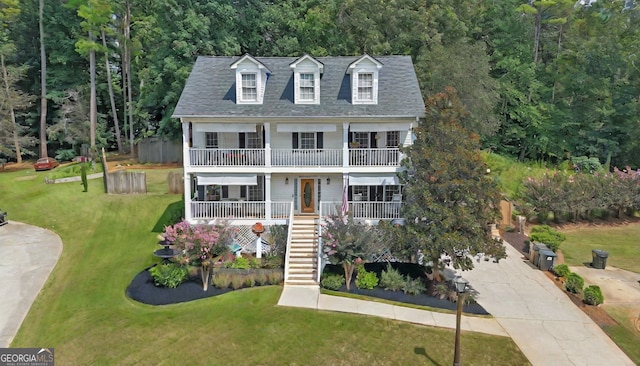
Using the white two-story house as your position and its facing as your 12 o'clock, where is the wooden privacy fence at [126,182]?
The wooden privacy fence is roughly at 4 o'clock from the white two-story house.

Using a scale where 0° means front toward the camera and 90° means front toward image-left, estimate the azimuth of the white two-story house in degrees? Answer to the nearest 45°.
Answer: approximately 0°

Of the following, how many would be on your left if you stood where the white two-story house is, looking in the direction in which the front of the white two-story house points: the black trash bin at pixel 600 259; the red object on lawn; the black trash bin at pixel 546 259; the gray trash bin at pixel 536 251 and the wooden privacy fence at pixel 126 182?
3

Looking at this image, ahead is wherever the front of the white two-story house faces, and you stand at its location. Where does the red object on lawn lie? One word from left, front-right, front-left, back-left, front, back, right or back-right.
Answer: back-right

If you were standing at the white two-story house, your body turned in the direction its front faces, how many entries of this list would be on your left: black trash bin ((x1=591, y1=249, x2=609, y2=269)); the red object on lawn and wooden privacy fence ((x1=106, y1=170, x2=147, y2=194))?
1

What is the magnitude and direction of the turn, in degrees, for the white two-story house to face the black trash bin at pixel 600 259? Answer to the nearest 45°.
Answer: approximately 90° to its left

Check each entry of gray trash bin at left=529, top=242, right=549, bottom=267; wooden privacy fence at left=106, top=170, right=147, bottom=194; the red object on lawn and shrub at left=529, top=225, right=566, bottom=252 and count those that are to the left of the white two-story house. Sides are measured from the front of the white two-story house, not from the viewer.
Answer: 2

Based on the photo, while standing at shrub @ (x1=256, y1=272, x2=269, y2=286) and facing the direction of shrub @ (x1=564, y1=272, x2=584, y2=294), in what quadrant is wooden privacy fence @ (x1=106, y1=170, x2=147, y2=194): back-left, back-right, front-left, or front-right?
back-left

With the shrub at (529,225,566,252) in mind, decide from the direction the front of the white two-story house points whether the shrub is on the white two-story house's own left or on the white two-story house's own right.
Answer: on the white two-story house's own left

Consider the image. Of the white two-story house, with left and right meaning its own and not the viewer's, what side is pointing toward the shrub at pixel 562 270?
left

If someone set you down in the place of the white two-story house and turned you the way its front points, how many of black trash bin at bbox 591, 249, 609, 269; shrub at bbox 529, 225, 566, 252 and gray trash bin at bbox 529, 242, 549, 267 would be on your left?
3

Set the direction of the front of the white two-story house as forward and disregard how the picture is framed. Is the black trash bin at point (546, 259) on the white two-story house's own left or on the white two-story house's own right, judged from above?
on the white two-story house's own left
